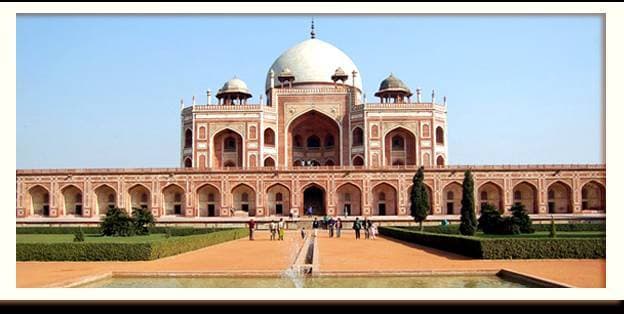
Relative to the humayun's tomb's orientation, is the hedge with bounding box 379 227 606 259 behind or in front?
in front

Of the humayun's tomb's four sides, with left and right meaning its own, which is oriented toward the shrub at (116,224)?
front

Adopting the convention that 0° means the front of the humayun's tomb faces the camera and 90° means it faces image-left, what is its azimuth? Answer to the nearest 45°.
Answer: approximately 0°

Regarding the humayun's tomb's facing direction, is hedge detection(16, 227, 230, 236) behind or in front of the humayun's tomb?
in front

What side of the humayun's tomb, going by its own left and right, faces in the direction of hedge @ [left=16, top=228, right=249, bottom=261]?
front
